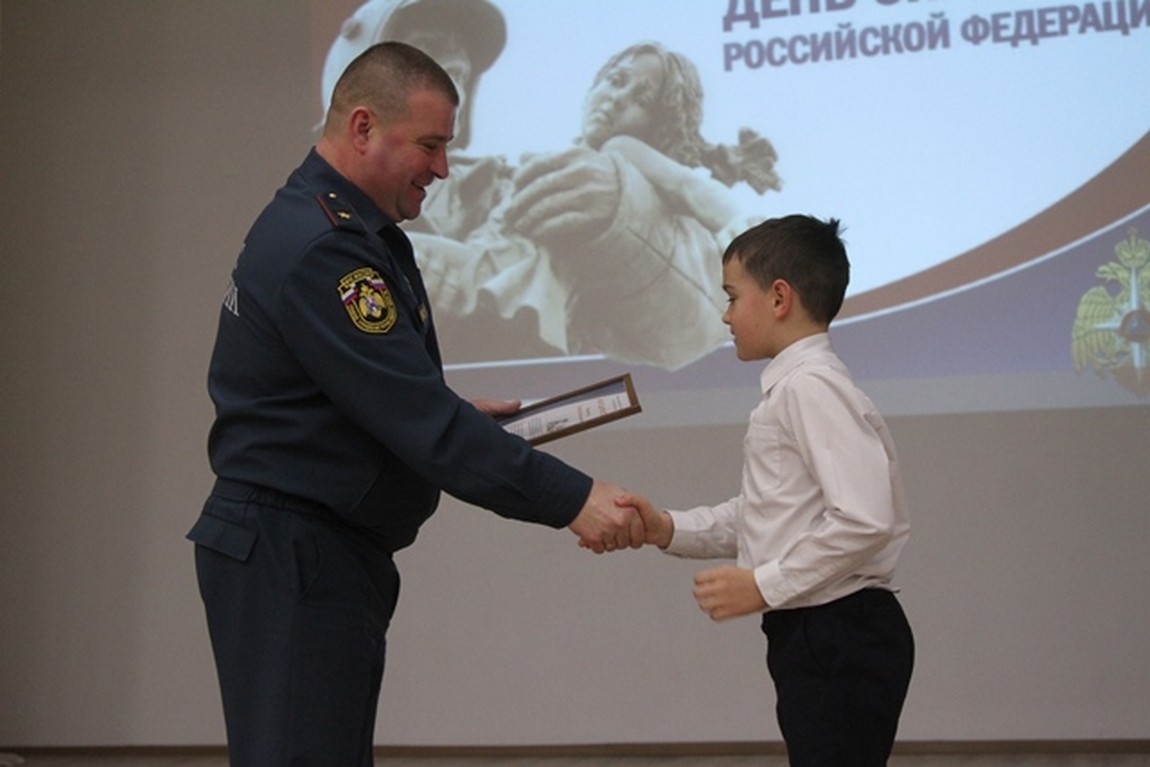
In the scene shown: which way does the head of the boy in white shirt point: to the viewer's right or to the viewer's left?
to the viewer's left

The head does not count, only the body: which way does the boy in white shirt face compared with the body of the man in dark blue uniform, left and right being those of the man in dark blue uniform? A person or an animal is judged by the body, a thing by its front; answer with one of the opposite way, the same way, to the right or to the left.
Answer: the opposite way

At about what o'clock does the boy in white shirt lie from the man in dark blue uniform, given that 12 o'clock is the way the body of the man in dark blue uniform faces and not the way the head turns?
The boy in white shirt is roughly at 12 o'clock from the man in dark blue uniform.

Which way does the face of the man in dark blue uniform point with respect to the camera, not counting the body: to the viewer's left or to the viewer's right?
to the viewer's right

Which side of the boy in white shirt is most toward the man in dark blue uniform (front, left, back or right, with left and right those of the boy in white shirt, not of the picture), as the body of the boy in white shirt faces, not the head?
front

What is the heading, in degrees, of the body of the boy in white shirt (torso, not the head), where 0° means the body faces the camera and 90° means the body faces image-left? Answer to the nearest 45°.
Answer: approximately 90°

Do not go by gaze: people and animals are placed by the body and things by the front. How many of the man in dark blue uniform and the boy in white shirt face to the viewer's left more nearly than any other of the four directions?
1

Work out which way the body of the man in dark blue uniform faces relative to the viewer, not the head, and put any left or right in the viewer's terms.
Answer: facing to the right of the viewer

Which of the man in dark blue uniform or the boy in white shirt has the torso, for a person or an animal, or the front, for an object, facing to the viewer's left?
the boy in white shirt
